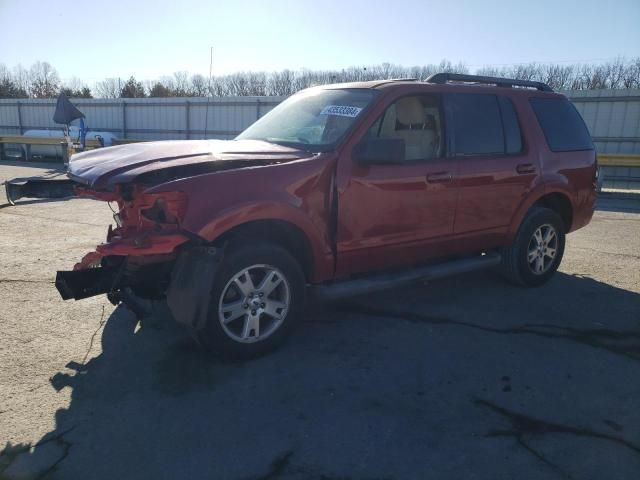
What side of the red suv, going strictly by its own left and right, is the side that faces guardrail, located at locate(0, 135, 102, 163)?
right

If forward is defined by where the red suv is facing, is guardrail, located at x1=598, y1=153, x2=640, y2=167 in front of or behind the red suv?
behind

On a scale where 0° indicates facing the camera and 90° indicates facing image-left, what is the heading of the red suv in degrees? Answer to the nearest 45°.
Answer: approximately 45°

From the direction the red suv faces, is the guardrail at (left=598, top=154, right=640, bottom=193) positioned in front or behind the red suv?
behind
